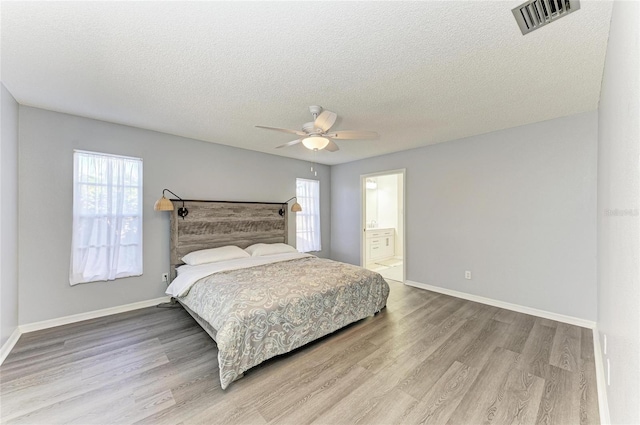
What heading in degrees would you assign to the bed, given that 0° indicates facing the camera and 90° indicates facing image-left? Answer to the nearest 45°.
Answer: approximately 315°

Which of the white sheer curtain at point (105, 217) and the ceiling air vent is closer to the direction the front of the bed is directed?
the ceiling air vent

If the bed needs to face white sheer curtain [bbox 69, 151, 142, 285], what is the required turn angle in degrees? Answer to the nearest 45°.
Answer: approximately 135° to its right

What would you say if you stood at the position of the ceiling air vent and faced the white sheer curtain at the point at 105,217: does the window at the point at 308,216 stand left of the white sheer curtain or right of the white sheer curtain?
right

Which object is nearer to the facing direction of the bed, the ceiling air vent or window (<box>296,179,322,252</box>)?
the ceiling air vent

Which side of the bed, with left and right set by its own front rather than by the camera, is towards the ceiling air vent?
front
